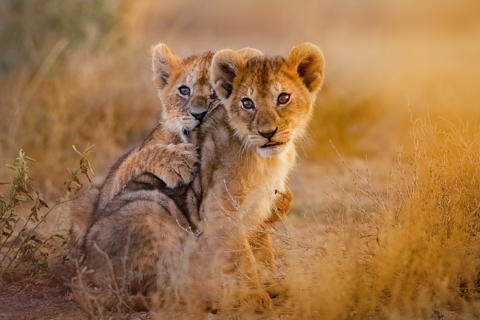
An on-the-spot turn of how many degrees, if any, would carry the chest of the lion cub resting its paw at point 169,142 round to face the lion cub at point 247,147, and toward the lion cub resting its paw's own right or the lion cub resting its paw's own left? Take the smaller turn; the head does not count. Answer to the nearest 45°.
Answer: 0° — it already faces it

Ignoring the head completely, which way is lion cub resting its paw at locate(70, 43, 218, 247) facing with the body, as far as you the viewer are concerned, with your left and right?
facing the viewer and to the right of the viewer

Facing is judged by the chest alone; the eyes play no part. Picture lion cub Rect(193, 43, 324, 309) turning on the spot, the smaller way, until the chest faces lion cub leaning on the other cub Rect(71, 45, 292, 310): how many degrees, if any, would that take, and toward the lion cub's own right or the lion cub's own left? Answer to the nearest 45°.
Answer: approximately 135° to the lion cub's own right

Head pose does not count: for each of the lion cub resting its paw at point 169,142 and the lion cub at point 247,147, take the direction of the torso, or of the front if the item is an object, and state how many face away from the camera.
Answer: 0
